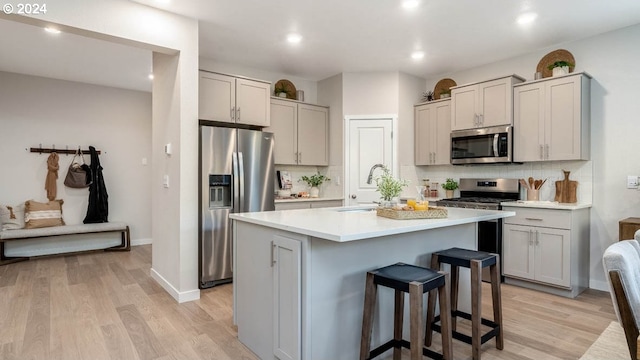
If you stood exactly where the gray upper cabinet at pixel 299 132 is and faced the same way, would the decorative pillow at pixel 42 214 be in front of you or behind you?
behind

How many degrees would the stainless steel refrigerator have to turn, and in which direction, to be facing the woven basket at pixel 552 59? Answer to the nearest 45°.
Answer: approximately 45° to its left

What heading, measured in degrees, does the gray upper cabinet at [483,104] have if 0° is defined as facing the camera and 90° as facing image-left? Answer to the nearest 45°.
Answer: approximately 45°

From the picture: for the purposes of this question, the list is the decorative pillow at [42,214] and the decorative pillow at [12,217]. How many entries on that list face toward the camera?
2

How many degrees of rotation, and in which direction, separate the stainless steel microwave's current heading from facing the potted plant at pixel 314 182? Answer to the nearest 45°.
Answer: approximately 45° to its right

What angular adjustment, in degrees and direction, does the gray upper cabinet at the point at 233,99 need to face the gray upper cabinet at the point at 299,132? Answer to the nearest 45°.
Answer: approximately 90° to its left

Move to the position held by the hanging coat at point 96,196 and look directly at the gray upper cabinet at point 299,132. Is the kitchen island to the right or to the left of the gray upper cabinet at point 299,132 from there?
right
